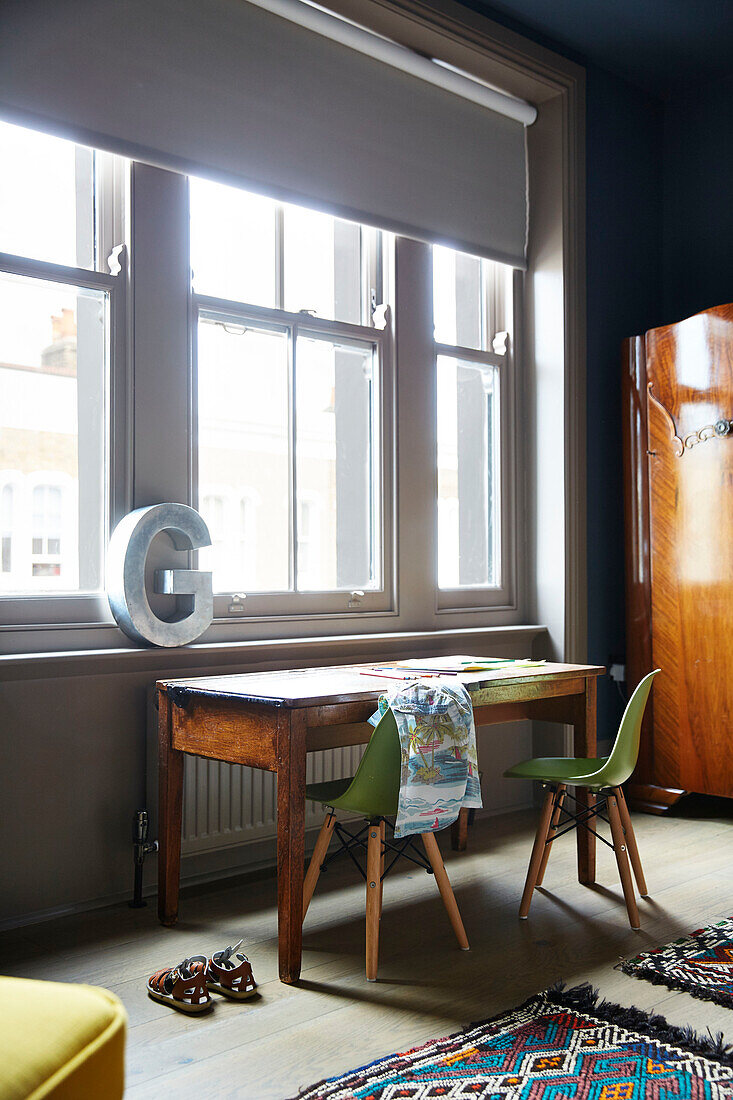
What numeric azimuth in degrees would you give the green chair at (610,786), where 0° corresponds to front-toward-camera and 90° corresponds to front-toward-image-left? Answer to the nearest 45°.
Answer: approximately 90°

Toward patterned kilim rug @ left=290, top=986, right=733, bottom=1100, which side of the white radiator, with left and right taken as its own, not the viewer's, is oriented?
front

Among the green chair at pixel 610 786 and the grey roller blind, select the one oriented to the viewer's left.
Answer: the green chair

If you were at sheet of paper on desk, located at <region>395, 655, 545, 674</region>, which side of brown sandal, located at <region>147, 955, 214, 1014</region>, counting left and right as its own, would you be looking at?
right

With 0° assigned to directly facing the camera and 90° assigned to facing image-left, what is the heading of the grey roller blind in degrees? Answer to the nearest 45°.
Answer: approximately 315°

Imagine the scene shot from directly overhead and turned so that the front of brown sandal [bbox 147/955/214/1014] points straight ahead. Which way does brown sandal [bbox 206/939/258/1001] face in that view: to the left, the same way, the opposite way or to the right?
the same way

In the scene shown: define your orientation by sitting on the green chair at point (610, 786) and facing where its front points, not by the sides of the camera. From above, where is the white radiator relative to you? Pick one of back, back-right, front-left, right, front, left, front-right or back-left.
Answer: front

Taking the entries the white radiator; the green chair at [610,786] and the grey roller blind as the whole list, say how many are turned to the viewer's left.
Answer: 1

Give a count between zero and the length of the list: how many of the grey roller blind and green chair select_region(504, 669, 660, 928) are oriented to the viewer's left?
1

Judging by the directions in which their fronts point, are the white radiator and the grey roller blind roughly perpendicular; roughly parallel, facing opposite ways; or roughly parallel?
roughly parallel

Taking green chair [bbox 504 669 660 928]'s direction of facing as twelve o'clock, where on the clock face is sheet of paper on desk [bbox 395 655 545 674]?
The sheet of paper on desk is roughly at 1 o'clock from the green chair.

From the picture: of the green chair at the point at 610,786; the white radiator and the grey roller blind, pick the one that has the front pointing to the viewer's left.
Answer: the green chair

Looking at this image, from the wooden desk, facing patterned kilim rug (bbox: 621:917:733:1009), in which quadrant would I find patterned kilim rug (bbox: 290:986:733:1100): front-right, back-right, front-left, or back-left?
front-right

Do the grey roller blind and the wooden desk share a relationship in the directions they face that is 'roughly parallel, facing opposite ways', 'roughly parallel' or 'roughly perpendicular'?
roughly parallel

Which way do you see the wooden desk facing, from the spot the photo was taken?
facing the viewer and to the right of the viewer

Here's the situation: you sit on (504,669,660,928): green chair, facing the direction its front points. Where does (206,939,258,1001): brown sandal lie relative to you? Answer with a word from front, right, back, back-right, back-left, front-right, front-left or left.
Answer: front-left

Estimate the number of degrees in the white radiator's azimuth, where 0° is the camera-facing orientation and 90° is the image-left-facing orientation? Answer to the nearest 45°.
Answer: approximately 315°

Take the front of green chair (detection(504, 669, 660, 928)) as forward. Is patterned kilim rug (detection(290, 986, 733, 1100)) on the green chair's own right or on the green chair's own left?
on the green chair's own left
